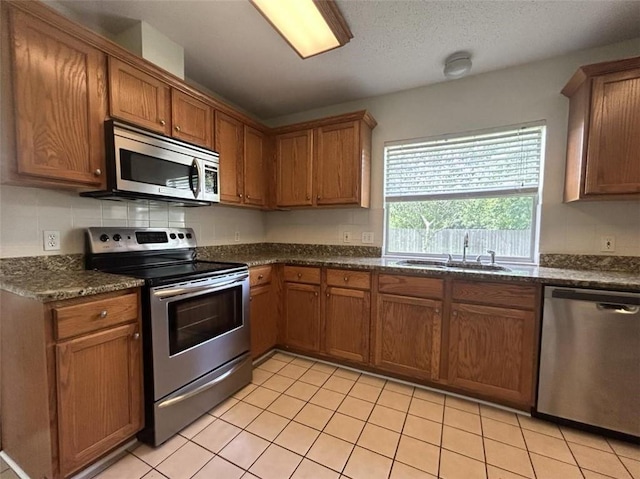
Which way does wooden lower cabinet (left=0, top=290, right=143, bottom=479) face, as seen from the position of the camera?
facing the viewer and to the right of the viewer

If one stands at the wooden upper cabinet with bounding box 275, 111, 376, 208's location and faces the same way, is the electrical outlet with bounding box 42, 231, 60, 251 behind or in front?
in front

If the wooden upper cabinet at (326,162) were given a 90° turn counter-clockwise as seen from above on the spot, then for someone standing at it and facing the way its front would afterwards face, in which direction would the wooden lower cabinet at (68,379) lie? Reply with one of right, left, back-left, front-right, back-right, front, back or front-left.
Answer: right

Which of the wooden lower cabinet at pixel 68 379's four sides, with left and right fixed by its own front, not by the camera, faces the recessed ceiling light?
front
